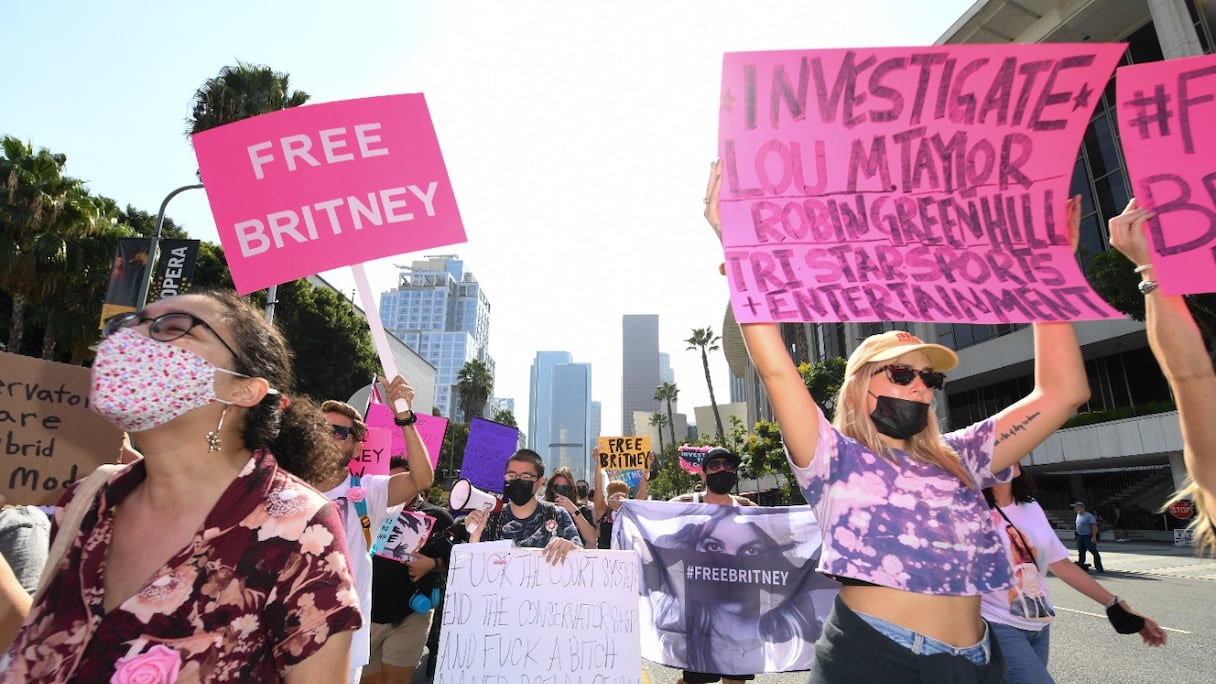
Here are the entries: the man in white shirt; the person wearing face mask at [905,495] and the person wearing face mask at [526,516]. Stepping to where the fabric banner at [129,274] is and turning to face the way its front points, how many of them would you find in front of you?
3

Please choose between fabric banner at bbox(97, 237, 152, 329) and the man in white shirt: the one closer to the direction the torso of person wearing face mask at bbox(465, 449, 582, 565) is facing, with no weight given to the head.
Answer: the man in white shirt

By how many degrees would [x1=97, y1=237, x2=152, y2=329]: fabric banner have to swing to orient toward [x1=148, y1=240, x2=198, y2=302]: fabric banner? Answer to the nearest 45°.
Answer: approximately 135° to its left

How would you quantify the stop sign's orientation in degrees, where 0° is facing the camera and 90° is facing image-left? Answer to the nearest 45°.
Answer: approximately 0°

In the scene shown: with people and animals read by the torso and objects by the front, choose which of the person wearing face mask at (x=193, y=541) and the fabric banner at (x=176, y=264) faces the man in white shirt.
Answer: the fabric banner

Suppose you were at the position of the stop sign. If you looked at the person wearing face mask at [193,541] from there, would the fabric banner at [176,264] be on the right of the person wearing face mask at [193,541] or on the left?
right

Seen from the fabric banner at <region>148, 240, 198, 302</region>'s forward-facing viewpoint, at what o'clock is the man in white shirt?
The man in white shirt is roughly at 12 o'clock from the fabric banner.

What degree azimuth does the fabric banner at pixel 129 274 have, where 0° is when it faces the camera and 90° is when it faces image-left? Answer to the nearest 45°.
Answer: approximately 0°
